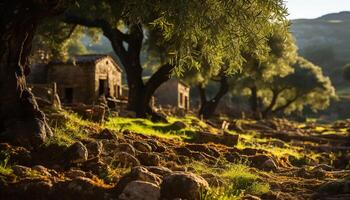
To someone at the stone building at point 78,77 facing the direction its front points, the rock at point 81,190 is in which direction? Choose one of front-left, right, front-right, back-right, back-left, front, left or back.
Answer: front-right

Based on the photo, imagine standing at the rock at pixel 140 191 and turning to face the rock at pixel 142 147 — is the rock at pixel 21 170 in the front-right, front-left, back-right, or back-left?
front-left

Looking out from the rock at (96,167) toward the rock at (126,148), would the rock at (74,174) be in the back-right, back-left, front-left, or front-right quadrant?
back-left

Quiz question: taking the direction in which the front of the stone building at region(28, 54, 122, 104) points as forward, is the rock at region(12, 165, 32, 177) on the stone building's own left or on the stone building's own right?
on the stone building's own right

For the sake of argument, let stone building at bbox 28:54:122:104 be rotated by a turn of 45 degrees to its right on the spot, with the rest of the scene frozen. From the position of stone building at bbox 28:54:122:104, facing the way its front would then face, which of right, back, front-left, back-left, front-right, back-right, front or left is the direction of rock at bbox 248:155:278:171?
front

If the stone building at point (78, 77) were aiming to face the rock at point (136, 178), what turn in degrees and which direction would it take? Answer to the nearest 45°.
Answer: approximately 45° to its right

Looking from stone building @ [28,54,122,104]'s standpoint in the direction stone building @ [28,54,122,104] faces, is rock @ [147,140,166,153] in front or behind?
in front

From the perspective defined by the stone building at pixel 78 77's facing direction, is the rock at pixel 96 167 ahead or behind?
ahead

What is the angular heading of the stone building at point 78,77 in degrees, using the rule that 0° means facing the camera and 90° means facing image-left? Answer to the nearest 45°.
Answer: approximately 315°

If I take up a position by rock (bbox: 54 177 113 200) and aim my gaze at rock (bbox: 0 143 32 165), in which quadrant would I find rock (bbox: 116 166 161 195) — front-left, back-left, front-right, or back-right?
back-right

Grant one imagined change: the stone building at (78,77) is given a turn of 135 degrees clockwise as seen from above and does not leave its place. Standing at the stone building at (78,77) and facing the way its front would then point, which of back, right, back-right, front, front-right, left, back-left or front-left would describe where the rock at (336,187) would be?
left

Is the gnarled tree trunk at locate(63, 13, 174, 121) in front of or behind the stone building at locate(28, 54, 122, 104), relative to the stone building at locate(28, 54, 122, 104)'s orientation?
in front

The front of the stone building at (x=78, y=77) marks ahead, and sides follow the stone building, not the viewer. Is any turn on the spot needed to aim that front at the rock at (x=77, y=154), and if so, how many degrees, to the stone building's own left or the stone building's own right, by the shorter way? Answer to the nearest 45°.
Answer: approximately 45° to the stone building's own right

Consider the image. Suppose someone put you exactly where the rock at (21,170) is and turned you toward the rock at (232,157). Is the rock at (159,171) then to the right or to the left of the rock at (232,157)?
right
